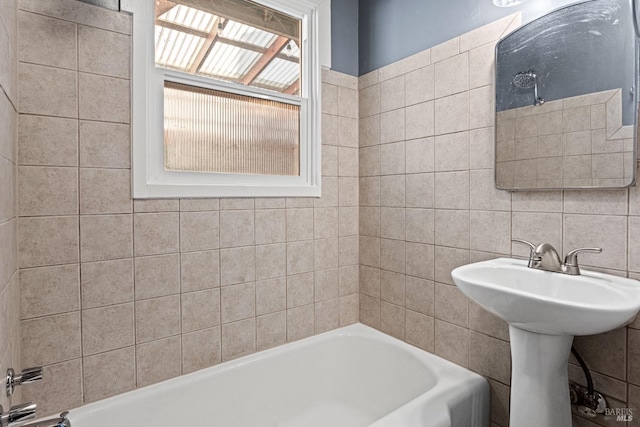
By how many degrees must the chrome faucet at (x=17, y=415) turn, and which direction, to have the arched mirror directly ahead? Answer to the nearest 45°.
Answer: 0° — it already faces it

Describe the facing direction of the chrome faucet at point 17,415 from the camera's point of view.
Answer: facing to the right of the viewer

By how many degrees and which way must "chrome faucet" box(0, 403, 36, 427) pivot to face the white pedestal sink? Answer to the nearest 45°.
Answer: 0° — it already faces it
